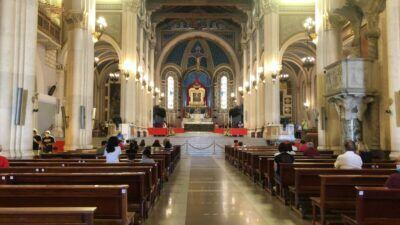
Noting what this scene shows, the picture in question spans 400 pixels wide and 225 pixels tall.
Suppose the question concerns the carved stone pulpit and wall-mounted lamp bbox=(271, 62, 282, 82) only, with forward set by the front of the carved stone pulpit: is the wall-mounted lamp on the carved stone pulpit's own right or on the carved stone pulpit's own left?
on the carved stone pulpit's own right

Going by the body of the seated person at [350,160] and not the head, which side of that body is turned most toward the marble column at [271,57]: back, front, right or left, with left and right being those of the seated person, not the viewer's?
front

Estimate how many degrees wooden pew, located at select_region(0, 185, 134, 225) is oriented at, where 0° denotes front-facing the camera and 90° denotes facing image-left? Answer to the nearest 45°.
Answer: approximately 180°

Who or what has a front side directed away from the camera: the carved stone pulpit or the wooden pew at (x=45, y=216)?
the wooden pew

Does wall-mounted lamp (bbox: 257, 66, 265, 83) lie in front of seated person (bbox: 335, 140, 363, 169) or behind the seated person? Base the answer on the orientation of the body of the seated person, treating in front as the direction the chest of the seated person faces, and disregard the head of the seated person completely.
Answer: in front

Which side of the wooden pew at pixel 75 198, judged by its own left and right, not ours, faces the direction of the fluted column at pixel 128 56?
front

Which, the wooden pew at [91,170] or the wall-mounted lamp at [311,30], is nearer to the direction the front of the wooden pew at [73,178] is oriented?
the wooden pew

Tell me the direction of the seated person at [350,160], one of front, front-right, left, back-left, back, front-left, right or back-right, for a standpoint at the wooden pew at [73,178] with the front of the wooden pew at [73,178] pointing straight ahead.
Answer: right

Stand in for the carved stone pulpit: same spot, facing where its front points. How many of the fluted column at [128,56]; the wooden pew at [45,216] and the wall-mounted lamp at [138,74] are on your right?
2

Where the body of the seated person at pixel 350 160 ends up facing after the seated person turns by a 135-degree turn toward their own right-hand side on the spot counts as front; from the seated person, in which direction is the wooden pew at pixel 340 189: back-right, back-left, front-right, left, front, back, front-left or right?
front-right

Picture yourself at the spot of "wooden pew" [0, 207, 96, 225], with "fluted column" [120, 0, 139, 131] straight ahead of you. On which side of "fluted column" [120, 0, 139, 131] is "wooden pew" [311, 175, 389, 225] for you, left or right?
right

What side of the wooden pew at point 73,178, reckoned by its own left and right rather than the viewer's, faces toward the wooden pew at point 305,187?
right

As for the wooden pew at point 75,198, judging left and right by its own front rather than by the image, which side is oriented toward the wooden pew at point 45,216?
back

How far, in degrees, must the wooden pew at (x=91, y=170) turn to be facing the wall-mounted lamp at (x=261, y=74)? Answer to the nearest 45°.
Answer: approximately 45° to its right

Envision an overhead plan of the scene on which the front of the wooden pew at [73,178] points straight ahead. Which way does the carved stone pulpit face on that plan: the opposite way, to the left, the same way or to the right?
to the left

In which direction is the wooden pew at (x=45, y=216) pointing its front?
away from the camera

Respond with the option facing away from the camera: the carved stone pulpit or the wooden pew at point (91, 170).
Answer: the wooden pew

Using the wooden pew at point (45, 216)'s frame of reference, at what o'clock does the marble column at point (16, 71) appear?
The marble column is roughly at 12 o'clock from the wooden pew.

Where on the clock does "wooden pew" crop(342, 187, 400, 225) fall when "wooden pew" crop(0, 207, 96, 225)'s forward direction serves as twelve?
"wooden pew" crop(342, 187, 400, 225) is roughly at 3 o'clock from "wooden pew" crop(0, 207, 96, 225).

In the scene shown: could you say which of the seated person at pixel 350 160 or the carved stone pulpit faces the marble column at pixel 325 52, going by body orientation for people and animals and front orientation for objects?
the seated person

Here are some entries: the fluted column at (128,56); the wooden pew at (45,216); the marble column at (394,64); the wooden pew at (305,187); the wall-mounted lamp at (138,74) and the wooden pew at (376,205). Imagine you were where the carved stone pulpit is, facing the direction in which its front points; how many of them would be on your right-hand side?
2

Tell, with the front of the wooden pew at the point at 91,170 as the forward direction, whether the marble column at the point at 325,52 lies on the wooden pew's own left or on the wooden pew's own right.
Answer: on the wooden pew's own right
